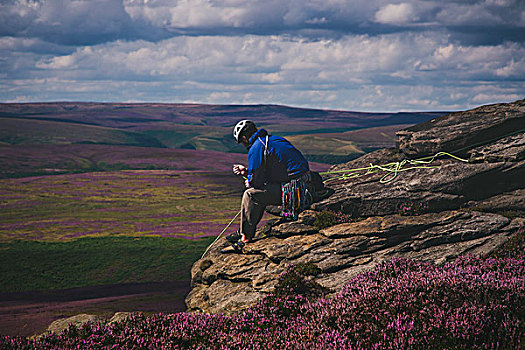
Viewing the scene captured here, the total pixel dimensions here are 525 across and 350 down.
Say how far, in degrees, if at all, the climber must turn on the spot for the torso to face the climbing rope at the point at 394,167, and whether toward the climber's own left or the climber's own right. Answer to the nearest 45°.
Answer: approximately 135° to the climber's own right

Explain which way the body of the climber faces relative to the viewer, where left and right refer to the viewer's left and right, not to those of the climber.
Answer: facing to the left of the viewer

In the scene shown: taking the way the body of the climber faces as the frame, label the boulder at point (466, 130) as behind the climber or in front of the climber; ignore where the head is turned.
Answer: behind
